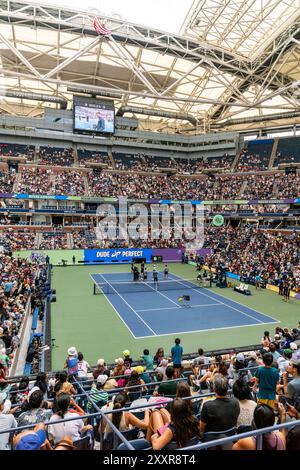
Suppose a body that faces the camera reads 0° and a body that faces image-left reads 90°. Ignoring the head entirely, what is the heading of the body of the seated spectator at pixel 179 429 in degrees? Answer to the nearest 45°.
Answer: approximately 135°

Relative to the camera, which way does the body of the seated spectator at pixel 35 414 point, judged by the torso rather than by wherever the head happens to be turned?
away from the camera

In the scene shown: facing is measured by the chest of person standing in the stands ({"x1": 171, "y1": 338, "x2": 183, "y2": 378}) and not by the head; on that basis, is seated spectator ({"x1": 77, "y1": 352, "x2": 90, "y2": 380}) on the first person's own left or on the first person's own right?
on the first person's own left

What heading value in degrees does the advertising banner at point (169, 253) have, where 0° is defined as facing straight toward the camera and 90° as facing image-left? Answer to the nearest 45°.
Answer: approximately 0°

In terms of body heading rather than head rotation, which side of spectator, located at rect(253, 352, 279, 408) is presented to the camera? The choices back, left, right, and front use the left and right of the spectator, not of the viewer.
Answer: back

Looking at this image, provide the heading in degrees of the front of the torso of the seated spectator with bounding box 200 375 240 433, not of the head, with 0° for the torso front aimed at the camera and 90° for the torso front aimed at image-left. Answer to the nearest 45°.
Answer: approximately 180°

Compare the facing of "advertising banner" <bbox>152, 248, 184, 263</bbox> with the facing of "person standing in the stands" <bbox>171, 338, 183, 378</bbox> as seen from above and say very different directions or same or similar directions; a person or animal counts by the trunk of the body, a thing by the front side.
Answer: very different directions

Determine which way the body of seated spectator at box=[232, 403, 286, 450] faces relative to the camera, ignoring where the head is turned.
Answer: away from the camera

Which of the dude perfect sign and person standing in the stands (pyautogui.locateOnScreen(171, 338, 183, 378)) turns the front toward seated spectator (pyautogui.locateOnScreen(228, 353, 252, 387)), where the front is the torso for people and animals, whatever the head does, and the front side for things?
the dude perfect sign

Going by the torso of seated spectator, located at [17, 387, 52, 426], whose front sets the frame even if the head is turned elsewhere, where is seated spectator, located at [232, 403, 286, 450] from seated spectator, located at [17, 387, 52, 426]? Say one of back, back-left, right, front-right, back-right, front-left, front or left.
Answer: back-right

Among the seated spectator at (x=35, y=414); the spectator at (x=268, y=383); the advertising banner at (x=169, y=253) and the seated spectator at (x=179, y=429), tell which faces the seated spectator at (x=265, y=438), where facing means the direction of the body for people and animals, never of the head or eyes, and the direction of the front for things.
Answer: the advertising banner

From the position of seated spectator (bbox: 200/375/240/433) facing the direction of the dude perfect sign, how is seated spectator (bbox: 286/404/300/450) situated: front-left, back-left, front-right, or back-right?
back-right
